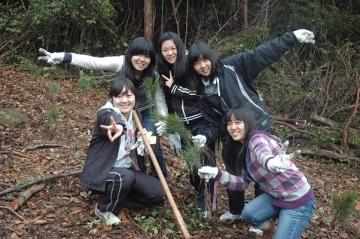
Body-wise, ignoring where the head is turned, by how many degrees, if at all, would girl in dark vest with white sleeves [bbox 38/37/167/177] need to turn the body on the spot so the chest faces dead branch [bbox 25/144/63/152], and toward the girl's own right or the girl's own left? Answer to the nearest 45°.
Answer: approximately 135° to the girl's own right

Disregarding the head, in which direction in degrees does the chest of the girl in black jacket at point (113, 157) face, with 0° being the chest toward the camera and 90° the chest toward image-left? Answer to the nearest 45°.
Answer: approximately 315°

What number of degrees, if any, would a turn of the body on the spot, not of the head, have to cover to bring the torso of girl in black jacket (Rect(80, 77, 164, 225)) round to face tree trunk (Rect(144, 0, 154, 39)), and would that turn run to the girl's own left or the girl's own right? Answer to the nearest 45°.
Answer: approximately 135° to the girl's own left

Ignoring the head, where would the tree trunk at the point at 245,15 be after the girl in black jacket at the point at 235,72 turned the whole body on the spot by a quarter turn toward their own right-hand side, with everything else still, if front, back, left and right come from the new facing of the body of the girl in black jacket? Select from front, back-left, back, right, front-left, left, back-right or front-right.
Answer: front-right

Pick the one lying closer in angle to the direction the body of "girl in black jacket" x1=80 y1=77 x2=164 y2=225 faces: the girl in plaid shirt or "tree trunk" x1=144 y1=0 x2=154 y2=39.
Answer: the girl in plaid shirt

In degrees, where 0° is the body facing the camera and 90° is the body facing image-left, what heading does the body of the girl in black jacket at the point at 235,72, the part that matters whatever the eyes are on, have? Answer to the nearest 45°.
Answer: approximately 45°

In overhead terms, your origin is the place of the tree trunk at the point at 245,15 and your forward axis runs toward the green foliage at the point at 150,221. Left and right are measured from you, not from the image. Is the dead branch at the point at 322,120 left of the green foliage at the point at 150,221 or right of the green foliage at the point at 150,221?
left
